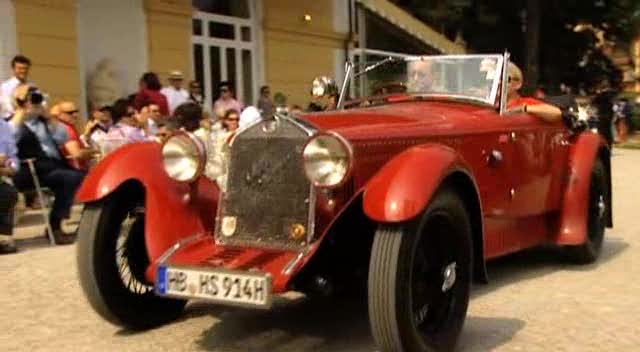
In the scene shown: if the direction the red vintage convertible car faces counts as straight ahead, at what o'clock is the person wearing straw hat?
The person wearing straw hat is roughly at 4 o'clock from the red vintage convertible car.

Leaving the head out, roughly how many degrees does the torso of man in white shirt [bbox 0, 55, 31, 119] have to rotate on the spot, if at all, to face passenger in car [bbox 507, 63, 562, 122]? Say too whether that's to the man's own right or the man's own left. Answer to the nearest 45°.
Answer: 0° — they already face them

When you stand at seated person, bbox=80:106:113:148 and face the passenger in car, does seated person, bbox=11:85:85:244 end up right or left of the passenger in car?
right

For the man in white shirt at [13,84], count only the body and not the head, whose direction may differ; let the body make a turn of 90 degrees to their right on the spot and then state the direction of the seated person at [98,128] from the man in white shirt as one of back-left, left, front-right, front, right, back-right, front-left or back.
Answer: back-left

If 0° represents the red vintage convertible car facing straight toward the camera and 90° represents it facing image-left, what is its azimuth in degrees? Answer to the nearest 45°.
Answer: approximately 45°

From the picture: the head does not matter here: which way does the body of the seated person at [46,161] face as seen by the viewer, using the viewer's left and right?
facing the viewer and to the right of the viewer

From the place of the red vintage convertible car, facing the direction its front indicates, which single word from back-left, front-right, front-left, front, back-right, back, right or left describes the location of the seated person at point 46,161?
right

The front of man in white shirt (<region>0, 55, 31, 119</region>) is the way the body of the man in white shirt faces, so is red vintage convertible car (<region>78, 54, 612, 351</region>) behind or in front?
in front

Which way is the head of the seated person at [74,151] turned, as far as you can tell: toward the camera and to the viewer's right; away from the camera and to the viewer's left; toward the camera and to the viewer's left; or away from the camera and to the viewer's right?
toward the camera and to the viewer's right
